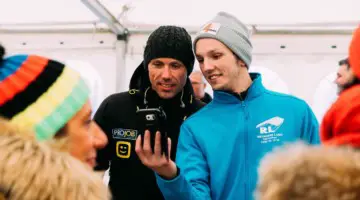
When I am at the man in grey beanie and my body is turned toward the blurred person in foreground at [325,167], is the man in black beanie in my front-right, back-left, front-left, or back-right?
back-right

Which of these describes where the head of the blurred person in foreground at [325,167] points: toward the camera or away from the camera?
away from the camera

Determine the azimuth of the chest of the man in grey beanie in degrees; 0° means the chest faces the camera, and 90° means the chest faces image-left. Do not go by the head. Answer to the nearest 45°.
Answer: approximately 0°
